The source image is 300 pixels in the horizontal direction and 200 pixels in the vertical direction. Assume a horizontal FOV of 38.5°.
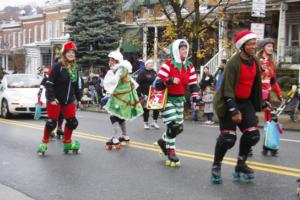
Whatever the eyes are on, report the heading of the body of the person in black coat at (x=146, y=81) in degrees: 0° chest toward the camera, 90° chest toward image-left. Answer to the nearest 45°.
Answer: approximately 315°

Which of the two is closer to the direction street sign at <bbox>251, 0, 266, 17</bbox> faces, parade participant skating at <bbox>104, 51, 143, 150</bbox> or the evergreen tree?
the parade participant skating

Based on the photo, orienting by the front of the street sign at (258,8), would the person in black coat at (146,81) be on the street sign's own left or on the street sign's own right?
on the street sign's own right
